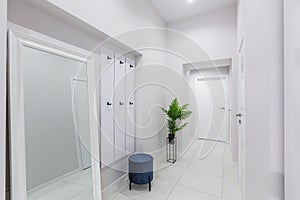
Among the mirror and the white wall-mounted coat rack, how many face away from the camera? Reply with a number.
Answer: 0

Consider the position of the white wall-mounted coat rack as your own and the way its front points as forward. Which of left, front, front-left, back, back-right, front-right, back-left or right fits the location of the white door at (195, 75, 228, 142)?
left

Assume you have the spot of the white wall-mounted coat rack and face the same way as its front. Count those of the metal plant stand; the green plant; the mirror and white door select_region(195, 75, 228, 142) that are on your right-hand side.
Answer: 1

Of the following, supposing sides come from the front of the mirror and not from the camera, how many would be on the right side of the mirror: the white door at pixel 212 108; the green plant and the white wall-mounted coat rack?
0

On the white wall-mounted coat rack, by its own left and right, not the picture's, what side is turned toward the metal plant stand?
left

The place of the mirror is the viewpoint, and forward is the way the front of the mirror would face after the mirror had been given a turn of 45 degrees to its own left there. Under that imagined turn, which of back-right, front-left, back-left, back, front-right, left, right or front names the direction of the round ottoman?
front

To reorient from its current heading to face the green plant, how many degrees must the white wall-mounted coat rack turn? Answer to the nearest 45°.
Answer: approximately 90° to its left

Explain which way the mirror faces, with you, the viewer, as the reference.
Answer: facing the viewer and to the right of the viewer

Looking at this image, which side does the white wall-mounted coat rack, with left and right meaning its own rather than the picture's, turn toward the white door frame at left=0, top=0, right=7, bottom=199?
right

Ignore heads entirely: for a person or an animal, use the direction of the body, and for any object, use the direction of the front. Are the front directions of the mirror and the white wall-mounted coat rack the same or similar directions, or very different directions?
same or similar directions

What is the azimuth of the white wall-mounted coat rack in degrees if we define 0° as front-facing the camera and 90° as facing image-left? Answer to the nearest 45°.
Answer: approximately 315°

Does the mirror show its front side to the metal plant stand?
no

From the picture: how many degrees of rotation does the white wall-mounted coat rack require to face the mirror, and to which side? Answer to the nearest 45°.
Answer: approximately 90° to its right

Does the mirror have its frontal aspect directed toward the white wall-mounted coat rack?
no

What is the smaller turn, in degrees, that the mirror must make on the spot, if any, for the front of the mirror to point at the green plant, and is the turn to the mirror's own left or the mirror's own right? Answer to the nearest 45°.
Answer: approximately 45° to the mirror's own left
